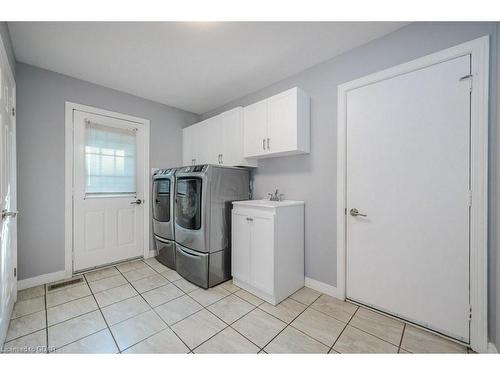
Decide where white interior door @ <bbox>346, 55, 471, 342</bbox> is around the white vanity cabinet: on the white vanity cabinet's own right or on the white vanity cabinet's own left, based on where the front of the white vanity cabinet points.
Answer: on the white vanity cabinet's own left

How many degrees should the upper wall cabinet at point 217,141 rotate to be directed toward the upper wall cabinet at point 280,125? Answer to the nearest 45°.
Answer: approximately 90° to its left

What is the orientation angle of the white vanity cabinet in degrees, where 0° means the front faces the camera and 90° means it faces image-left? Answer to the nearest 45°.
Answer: approximately 45°

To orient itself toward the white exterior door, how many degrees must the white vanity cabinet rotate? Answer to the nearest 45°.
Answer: approximately 45° to its right

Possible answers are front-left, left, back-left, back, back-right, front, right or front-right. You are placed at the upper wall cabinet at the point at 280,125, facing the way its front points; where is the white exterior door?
front-right

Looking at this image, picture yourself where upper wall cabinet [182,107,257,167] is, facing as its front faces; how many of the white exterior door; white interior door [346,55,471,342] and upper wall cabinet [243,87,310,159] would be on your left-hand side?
2

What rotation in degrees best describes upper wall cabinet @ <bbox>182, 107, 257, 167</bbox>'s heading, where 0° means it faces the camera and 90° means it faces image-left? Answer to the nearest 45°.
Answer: approximately 45°

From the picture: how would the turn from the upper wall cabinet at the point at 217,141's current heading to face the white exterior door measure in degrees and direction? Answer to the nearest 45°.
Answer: approximately 45° to its right

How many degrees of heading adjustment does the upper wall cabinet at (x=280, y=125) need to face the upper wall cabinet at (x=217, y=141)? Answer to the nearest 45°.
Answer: approximately 90° to its right
